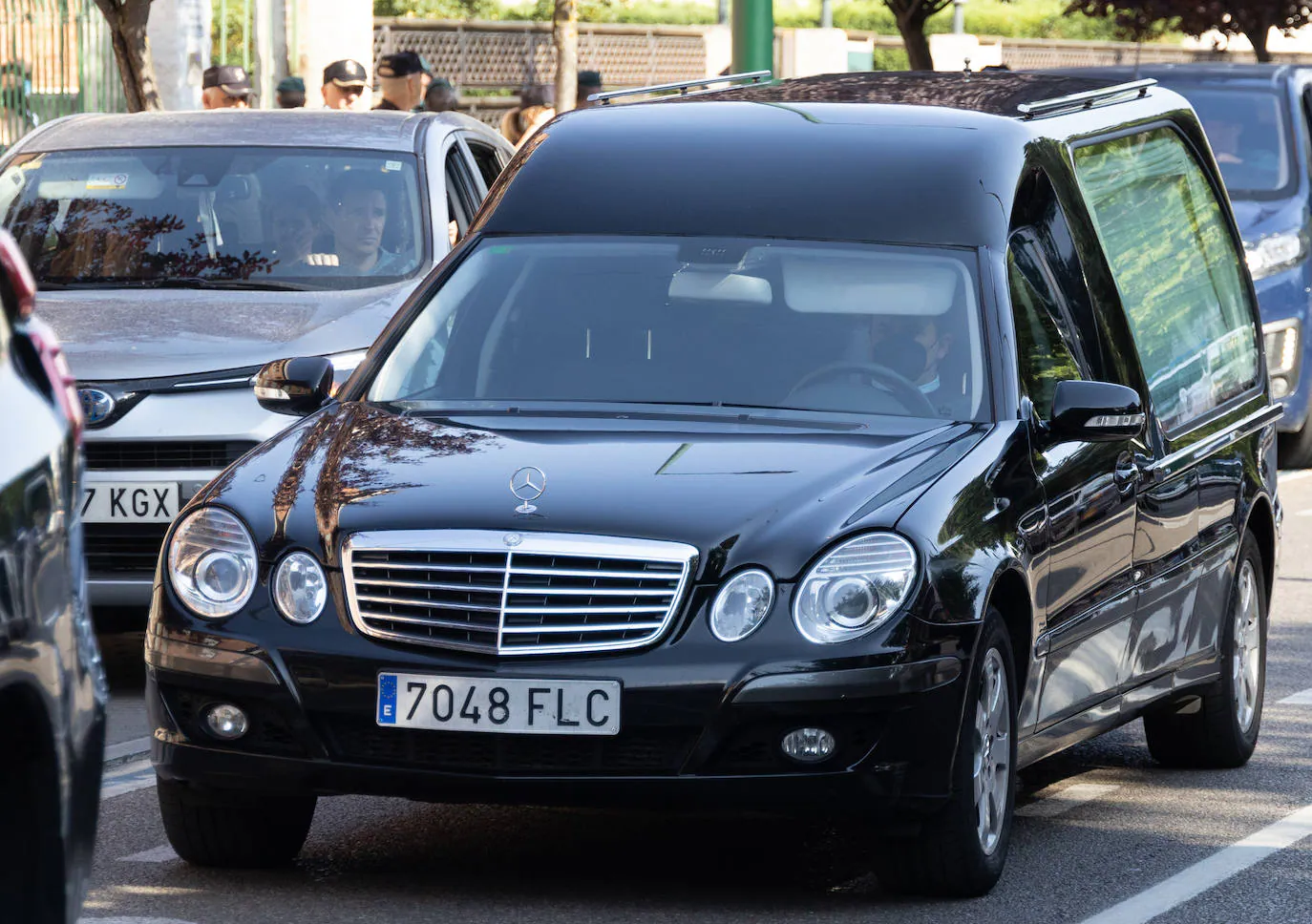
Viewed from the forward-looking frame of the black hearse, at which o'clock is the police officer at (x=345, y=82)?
The police officer is roughly at 4 o'clock from the black hearse.

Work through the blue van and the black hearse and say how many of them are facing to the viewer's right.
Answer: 0

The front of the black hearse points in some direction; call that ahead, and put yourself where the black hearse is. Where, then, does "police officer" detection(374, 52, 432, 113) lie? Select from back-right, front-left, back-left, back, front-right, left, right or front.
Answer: back-right

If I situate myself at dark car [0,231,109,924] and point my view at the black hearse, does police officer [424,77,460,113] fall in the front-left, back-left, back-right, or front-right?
front-left

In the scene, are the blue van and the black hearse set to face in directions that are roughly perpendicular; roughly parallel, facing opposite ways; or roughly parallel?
roughly parallel

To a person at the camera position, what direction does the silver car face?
facing the viewer and to the left of the viewer

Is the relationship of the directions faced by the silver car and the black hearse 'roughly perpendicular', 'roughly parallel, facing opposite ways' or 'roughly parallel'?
roughly parallel

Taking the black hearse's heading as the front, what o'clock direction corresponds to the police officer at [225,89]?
The police officer is roughly at 4 o'clock from the black hearse.

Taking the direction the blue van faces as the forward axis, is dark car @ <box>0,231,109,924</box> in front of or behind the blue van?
in front

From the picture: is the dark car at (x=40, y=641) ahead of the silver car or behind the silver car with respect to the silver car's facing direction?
ahead

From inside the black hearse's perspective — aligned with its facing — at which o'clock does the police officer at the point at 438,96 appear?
The police officer is roughly at 4 o'clock from the black hearse.

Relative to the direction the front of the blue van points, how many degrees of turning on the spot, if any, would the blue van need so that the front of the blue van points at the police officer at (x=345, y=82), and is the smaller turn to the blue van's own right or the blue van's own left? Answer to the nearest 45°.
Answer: approximately 45° to the blue van's own right

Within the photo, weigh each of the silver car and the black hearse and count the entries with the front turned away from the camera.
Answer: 0
